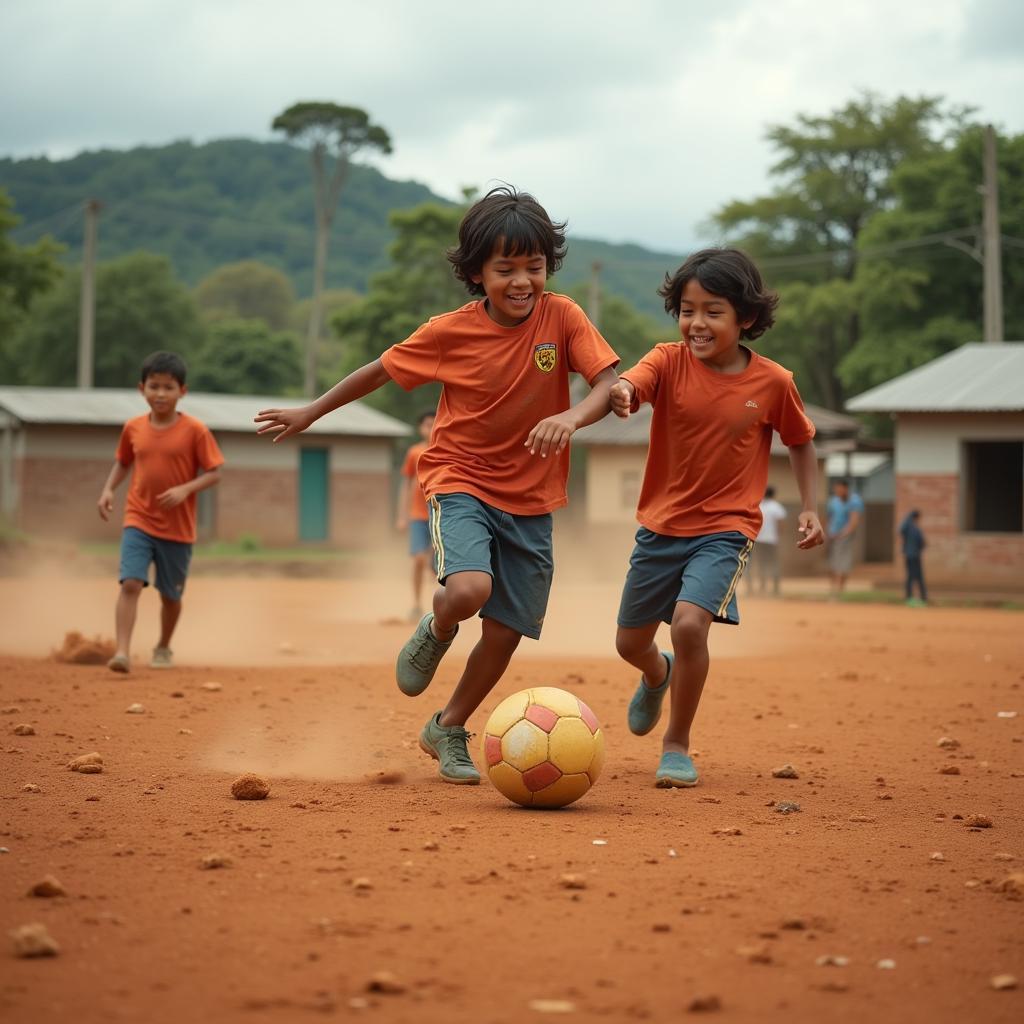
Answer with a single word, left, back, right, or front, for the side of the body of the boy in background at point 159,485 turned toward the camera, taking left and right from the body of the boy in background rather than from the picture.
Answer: front

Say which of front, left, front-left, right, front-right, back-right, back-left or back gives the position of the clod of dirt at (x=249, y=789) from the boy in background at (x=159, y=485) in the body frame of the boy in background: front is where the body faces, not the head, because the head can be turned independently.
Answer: front

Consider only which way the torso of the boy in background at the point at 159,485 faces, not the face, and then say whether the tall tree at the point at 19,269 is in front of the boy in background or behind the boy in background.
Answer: behind

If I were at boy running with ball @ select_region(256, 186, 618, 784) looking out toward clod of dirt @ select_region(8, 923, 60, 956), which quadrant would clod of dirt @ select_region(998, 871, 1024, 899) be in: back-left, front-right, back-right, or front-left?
front-left

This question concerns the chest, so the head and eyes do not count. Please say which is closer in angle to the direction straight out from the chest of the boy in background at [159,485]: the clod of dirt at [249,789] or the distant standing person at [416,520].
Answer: the clod of dirt

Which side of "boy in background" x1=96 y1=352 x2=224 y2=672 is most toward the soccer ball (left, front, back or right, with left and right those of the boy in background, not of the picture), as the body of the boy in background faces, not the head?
front

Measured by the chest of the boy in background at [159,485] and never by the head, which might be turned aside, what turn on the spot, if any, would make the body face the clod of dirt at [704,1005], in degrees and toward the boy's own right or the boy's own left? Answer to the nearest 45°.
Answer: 0° — they already face it

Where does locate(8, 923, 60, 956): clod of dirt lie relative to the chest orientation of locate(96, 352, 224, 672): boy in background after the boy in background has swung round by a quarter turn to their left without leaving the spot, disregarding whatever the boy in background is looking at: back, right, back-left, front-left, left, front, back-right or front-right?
right

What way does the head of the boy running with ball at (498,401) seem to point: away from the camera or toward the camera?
toward the camera

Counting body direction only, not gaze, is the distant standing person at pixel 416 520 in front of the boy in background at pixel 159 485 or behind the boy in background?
behind

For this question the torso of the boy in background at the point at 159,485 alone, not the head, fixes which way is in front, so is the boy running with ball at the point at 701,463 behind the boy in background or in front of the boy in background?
in front

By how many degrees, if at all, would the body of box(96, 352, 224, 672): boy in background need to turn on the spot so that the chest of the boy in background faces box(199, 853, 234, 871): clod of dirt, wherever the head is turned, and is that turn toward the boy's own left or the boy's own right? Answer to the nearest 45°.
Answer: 0° — they already face it

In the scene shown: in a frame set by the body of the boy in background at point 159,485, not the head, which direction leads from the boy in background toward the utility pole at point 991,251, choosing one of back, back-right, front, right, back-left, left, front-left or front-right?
back-left

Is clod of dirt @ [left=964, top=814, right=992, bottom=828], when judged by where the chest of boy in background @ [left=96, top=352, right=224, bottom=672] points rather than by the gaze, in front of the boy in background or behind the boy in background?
in front

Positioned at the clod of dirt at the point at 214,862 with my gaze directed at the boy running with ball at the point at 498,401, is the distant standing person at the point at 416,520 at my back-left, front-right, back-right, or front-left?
front-left

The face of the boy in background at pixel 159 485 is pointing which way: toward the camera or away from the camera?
toward the camera

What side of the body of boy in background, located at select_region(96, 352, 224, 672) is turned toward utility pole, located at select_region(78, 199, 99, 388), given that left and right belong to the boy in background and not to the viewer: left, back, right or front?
back

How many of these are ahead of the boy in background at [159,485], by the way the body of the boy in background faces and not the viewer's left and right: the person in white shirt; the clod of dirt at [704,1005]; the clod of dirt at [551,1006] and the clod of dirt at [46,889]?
3
